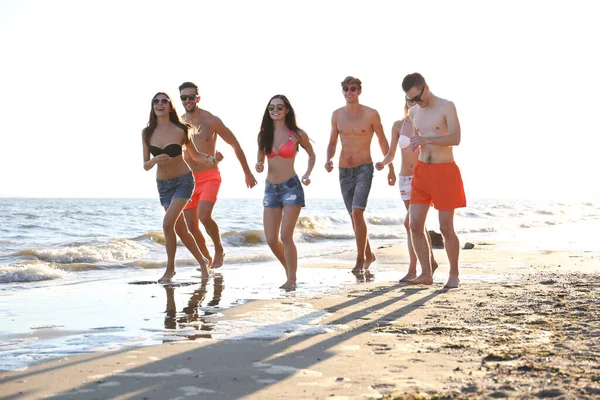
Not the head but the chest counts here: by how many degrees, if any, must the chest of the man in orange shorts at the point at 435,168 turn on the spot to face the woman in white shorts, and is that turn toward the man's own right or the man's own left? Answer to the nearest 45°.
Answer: approximately 135° to the man's own right

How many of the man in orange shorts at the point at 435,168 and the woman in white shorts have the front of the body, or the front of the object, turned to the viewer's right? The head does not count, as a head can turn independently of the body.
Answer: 0

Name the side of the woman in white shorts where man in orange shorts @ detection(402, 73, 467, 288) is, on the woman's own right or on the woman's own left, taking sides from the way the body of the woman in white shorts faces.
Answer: on the woman's own left

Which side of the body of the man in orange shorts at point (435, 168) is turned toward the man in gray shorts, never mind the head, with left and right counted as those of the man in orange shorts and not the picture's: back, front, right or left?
right

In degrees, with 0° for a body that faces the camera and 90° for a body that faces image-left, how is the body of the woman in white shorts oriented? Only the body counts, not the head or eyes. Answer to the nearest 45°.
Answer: approximately 45°

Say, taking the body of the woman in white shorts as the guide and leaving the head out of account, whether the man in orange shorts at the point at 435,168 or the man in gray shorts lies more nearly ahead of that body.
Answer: the man in orange shorts

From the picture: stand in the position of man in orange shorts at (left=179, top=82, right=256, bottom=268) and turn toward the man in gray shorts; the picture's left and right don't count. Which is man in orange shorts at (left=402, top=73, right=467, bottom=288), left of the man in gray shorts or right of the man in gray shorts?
right

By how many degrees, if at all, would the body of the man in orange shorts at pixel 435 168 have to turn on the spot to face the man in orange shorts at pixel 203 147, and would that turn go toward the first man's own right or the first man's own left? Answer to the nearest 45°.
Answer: approximately 90° to the first man's own right

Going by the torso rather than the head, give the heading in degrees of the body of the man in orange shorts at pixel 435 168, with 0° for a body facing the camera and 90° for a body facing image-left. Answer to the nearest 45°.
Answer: approximately 45°

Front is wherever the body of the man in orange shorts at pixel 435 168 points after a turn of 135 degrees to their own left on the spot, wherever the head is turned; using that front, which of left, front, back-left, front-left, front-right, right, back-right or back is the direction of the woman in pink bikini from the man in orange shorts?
back

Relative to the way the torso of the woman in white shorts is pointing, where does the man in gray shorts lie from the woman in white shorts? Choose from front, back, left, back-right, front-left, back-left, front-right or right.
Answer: right

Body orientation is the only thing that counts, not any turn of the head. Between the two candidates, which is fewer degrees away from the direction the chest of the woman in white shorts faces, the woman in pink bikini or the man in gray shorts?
the woman in pink bikini
